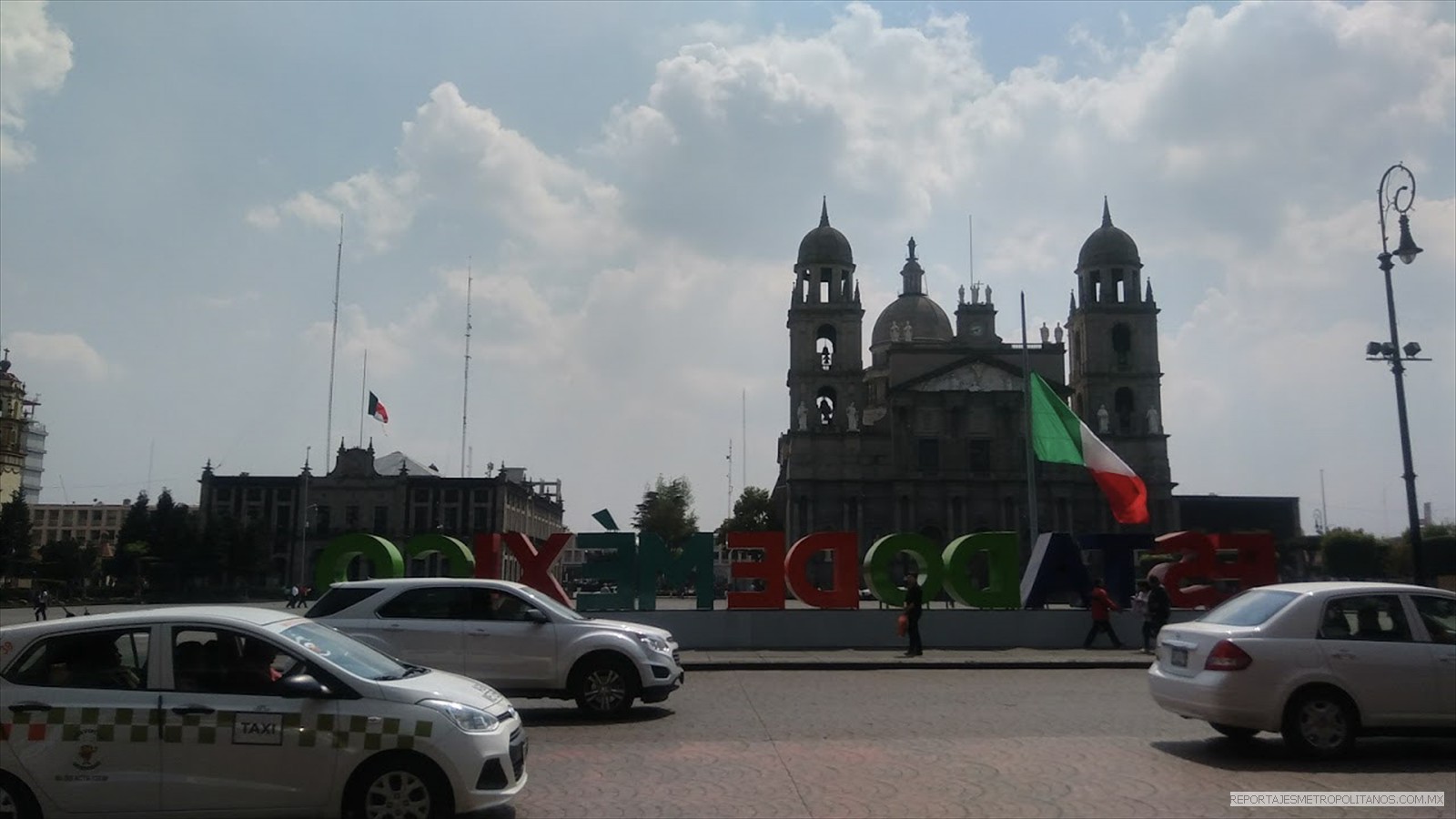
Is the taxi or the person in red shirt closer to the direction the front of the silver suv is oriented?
the person in red shirt

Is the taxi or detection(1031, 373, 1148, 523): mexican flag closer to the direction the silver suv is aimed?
the mexican flag

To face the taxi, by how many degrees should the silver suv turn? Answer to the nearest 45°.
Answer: approximately 90° to its right

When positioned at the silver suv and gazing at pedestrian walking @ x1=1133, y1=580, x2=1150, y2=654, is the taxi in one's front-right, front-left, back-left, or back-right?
back-right

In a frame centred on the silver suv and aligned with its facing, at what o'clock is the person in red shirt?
The person in red shirt is roughly at 11 o'clock from the silver suv.

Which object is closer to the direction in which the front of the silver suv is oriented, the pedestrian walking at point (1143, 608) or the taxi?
the pedestrian walking

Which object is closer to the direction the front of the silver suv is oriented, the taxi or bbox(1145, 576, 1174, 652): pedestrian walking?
the pedestrian walking

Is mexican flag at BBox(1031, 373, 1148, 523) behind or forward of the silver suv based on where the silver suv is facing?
forward

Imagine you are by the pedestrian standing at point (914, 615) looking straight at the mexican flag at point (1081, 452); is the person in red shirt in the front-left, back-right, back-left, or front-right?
front-right

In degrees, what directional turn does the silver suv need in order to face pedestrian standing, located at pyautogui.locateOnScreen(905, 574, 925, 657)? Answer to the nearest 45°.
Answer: approximately 45° to its left

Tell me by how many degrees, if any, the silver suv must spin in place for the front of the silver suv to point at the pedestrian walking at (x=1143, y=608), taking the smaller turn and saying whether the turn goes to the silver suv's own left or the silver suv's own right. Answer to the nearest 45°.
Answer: approximately 45° to the silver suv's own left

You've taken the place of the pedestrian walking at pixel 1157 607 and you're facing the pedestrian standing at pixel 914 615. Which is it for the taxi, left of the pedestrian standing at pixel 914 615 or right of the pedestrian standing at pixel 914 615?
left

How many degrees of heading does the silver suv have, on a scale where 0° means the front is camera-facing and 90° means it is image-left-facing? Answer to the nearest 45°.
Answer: approximately 270°
